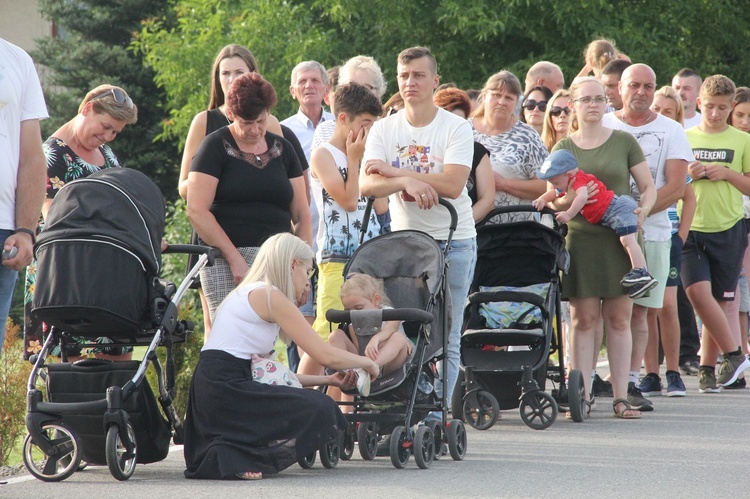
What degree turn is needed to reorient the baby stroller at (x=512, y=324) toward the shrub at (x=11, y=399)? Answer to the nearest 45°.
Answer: approximately 90° to its right

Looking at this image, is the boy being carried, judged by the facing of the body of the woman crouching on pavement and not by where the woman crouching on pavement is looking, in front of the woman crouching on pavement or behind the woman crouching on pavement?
in front

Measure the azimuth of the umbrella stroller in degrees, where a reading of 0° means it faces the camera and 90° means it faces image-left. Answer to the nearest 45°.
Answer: approximately 45°

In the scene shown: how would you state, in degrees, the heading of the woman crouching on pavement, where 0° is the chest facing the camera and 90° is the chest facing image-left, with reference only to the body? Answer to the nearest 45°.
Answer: approximately 270°

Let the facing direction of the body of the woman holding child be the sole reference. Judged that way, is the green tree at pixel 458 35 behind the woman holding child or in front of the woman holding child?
behind

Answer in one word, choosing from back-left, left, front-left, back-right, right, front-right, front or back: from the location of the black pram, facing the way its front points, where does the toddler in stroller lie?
back-left

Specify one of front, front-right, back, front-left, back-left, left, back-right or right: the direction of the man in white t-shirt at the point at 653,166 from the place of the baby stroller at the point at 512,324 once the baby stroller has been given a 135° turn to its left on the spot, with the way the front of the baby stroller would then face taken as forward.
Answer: front

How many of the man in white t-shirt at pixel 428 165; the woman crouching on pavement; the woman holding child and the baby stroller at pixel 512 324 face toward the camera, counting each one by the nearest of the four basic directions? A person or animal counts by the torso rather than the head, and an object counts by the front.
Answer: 3

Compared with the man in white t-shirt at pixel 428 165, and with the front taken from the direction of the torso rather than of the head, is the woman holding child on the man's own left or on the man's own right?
on the man's own left

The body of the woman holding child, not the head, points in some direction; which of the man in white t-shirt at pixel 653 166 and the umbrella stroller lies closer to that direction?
the umbrella stroller

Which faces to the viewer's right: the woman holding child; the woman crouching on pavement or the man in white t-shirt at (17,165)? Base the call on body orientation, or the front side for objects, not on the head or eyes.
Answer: the woman crouching on pavement
